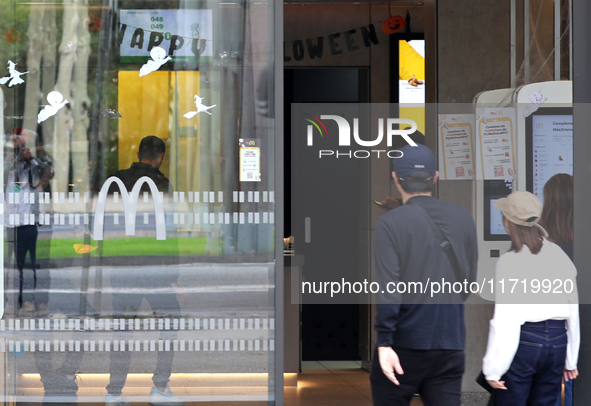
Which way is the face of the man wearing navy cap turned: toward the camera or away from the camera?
away from the camera

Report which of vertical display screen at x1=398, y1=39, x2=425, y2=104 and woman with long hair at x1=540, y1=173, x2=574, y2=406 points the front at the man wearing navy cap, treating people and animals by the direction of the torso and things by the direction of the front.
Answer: the vertical display screen

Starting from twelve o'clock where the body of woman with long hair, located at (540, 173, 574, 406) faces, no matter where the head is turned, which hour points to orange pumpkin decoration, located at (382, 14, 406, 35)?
The orange pumpkin decoration is roughly at 11 o'clock from the woman with long hair.

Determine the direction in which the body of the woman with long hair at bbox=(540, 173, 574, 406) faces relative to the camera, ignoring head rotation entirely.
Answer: away from the camera

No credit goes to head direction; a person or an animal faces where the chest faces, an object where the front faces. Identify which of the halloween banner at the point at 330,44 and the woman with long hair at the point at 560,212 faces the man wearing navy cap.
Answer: the halloween banner

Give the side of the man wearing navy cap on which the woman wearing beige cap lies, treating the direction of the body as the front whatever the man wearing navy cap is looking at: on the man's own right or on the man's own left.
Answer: on the man's own right

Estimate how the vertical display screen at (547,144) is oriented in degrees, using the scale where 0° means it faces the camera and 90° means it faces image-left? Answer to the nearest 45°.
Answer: approximately 0°

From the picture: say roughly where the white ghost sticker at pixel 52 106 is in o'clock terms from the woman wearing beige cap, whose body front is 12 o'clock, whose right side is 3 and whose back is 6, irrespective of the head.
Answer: The white ghost sticker is roughly at 10 o'clock from the woman wearing beige cap.
